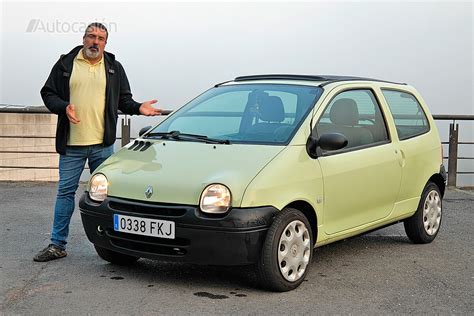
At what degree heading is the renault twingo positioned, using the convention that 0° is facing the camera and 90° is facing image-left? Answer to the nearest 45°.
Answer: approximately 45°

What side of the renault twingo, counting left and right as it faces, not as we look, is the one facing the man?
right

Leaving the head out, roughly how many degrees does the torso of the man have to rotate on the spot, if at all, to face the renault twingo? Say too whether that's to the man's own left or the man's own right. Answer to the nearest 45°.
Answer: approximately 45° to the man's own left

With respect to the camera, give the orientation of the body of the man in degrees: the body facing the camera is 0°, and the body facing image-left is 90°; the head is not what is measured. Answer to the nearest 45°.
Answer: approximately 0°
